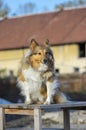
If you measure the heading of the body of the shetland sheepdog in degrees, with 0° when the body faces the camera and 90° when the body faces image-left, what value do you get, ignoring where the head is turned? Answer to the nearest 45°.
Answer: approximately 0°
